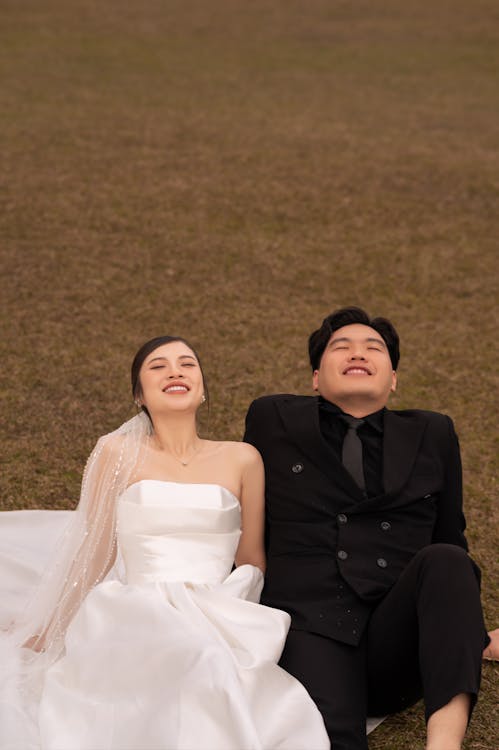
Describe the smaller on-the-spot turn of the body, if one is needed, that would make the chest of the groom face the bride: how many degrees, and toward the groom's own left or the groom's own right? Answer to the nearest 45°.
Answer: approximately 45° to the groom's own right

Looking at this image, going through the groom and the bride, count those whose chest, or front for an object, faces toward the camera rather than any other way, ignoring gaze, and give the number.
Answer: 2

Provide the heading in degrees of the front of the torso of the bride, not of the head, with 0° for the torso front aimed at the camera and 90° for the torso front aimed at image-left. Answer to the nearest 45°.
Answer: approximately 0°

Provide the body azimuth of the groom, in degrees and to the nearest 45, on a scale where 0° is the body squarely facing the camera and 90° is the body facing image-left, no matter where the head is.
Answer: approximately 0°

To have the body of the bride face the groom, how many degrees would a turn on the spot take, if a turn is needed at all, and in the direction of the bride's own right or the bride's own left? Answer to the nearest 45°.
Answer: approximately 90° to the bride's own left
